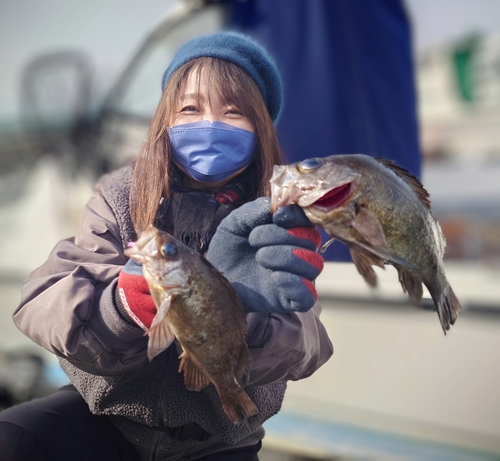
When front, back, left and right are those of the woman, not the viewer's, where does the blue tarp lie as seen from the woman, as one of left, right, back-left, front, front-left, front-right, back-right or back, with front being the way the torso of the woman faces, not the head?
back-left

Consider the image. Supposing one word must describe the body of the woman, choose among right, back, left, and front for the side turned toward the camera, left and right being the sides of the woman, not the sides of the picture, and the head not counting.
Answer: front
